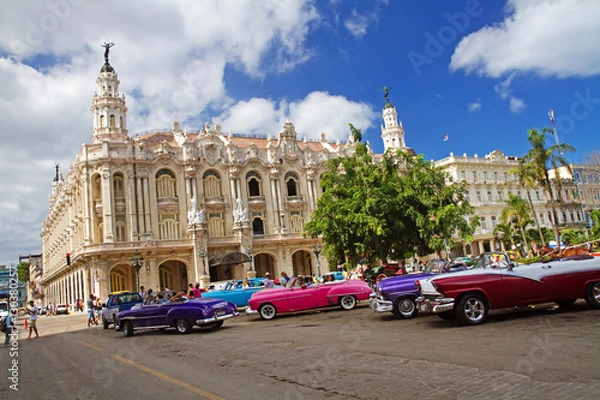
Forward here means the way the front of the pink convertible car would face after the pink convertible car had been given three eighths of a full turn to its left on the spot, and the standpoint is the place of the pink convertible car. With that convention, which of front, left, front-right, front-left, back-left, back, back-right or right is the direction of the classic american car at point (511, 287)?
front

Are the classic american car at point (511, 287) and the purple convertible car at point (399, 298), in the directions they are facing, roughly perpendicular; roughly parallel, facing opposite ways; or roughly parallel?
roughly parallel

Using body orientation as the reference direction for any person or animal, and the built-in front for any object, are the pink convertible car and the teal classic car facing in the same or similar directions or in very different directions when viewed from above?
same or similar directions

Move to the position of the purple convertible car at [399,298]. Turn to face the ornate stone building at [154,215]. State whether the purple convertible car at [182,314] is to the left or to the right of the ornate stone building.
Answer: left

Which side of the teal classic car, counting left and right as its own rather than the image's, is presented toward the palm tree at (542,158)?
back

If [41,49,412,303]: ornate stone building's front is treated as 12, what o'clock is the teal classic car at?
The teal classic car is roughly at 1 o'clock from the ornate stone building.

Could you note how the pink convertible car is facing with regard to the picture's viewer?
facing to the left of the viewer

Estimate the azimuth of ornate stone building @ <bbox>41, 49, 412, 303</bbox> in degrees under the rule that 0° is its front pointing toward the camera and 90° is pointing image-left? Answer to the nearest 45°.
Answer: approximately 315°

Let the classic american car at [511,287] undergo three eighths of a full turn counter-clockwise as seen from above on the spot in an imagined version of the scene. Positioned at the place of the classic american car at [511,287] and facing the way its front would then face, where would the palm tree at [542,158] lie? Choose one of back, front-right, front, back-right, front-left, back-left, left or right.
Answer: left

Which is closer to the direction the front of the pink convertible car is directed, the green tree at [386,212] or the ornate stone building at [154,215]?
the ornate stone building

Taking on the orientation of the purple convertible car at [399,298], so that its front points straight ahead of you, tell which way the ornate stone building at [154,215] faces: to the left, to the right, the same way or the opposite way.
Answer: to the left
